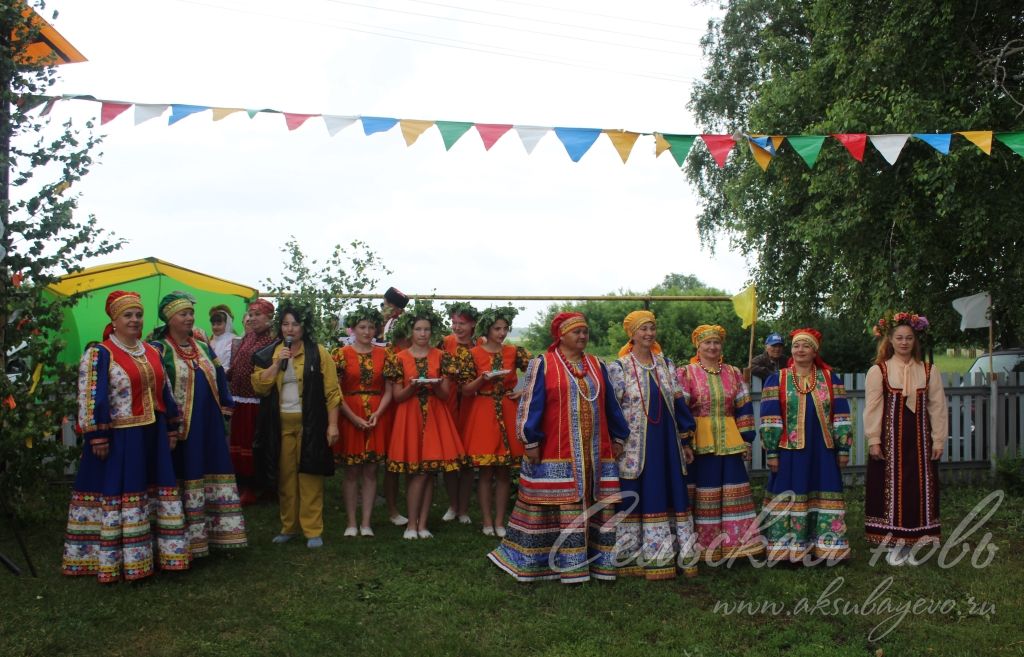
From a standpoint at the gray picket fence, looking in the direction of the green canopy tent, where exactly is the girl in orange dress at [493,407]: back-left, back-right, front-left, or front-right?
front-left

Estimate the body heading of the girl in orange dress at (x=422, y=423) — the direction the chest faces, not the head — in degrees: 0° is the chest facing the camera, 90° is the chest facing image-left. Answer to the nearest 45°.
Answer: approximately 0°

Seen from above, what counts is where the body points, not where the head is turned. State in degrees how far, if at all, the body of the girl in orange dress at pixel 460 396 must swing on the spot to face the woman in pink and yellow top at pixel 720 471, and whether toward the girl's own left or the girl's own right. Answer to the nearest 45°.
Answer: approximately 45° to the girl's own left

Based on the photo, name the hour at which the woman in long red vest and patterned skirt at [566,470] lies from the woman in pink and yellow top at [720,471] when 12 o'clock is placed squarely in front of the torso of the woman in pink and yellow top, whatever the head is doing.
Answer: The woman in long red vest and patterned skirt is roughly at 2 o'clock from the woman in pink and yellow top.

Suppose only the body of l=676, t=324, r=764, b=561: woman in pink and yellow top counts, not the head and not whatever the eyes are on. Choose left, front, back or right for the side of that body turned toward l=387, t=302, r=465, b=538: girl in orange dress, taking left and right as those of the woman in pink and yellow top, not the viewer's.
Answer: right

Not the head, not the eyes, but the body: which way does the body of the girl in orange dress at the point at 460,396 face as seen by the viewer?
toward the camera

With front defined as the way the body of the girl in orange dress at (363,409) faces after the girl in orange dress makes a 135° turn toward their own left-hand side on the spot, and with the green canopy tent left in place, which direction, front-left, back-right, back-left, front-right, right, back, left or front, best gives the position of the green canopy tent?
left

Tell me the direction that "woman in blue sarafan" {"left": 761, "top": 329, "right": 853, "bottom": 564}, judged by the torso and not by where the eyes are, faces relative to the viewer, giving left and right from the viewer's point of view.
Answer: facing the viewer
